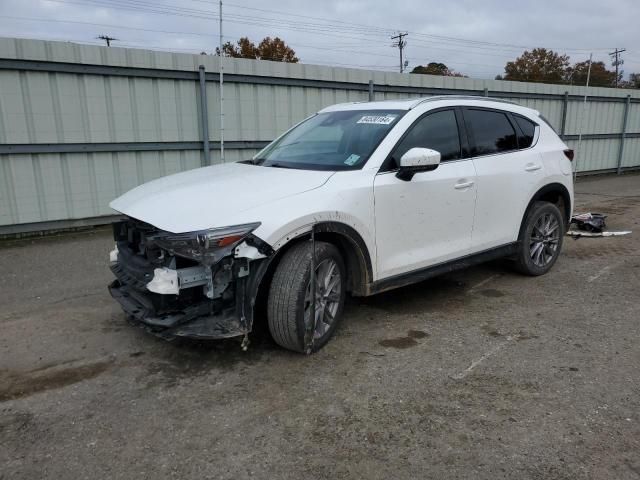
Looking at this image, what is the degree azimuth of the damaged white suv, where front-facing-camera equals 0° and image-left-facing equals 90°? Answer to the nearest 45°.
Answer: approximately 45°

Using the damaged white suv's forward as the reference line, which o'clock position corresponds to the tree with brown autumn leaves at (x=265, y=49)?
The tree with brown autumn leaves is roughly at 4 o'clock from the damaged white suv.

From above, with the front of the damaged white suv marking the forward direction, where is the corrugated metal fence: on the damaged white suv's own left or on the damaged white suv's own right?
on the damaged white suv's own right
